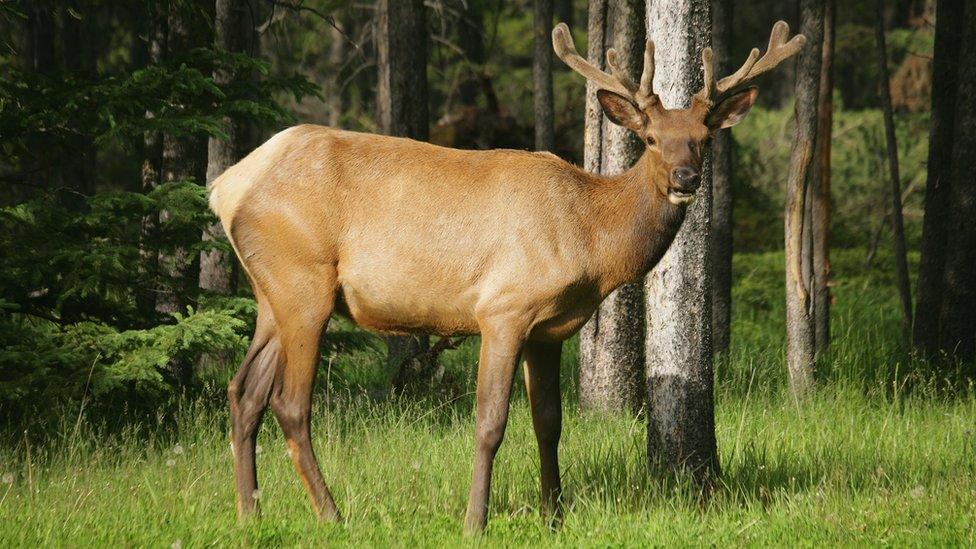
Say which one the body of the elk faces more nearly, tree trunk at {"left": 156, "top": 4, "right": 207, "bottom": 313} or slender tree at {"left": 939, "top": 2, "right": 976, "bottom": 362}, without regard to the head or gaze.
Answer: the slender tree

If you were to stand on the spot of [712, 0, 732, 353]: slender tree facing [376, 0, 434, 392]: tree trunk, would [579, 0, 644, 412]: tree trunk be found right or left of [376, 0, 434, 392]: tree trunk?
left

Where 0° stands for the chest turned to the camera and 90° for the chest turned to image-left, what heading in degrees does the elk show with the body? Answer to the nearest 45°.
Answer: approximately 270°

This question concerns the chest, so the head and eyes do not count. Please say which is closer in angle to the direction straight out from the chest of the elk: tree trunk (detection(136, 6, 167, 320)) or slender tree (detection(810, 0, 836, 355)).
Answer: the slender tree

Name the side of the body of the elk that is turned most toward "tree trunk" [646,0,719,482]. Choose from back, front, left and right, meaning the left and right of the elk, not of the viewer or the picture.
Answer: front

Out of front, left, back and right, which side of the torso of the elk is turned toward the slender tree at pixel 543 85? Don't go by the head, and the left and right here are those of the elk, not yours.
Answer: left

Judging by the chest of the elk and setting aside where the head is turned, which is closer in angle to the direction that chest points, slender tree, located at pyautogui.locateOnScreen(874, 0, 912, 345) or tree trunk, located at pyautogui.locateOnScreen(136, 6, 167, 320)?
the slender tree

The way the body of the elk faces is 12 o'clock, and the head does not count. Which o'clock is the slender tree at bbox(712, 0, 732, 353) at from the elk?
The slender tree is roughly at 10 o'clock from the elk.

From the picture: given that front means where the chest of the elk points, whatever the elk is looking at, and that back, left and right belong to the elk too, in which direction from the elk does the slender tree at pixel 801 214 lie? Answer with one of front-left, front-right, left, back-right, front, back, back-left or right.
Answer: front-left

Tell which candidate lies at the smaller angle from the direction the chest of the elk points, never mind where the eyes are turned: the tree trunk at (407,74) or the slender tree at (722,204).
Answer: the slender tree

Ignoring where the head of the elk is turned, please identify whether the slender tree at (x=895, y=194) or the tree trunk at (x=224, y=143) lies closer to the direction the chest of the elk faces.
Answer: the slender tree
